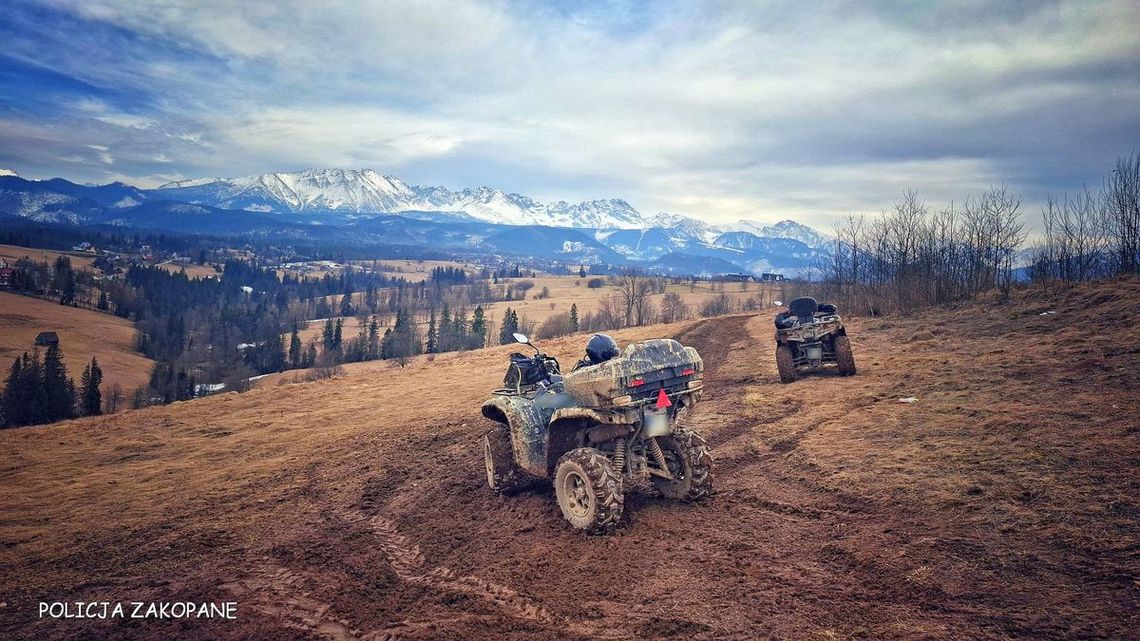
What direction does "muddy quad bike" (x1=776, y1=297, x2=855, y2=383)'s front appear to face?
away from the camera

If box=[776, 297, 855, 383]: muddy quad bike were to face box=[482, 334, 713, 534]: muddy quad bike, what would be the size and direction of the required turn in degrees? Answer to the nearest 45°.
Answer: approximately 180°

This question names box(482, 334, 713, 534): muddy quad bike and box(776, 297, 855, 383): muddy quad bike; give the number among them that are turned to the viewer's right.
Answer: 0

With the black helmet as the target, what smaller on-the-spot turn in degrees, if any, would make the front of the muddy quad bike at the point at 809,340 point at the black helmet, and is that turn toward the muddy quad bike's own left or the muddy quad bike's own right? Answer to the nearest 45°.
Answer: approximately 180°
